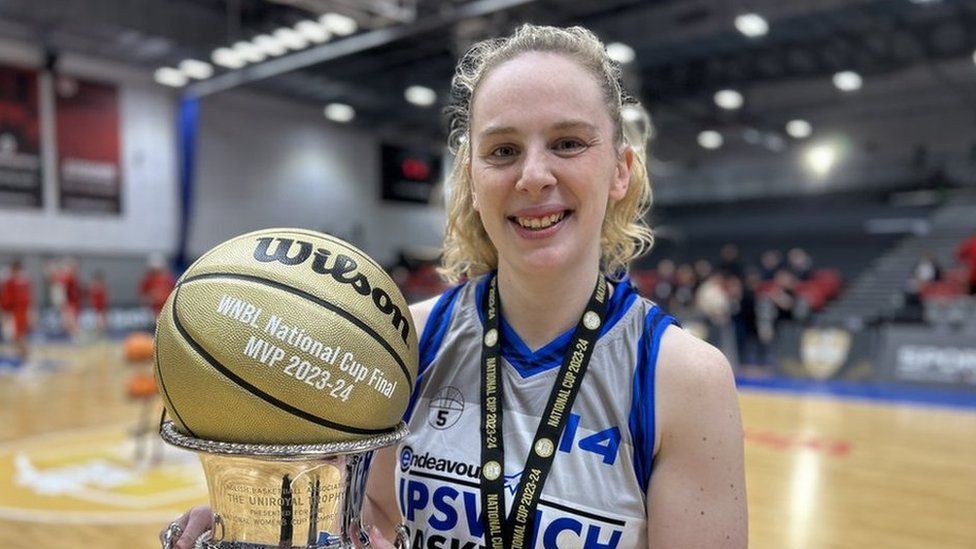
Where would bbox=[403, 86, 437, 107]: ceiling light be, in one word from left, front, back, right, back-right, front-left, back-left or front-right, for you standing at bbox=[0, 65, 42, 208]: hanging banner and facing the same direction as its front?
front-left

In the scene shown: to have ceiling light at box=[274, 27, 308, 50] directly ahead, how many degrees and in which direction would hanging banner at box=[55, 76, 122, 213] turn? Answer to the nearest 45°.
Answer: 0° — it already faces it

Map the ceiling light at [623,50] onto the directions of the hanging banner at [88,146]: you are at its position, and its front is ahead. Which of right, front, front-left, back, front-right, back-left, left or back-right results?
front

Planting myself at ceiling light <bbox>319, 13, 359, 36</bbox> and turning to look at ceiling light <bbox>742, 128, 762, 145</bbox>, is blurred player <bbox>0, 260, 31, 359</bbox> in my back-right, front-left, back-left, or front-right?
back-left

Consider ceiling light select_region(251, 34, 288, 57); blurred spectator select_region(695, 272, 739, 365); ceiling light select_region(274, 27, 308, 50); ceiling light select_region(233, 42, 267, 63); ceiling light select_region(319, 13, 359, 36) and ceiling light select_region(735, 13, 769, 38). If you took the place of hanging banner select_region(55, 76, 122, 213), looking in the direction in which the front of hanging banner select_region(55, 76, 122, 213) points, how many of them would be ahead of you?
6

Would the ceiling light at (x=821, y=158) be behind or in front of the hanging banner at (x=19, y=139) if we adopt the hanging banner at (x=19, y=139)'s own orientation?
in front

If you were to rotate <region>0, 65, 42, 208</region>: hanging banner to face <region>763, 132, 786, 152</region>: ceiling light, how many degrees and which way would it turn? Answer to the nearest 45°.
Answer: approximately 45° to its left

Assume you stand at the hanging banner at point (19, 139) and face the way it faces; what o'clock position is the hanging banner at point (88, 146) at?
the hanging banner at point (88, 146) is roughly at 10 o'clock from the hanging banner at point (19, 139).

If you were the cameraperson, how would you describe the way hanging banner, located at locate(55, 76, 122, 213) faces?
facing the viewer and to the right of the viewer

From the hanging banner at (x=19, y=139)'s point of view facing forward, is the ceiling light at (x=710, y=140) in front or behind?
in front

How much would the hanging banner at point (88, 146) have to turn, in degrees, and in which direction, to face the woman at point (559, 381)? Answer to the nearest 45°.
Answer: approximately 45° to its right

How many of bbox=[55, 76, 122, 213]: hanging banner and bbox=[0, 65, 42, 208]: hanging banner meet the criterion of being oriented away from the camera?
0

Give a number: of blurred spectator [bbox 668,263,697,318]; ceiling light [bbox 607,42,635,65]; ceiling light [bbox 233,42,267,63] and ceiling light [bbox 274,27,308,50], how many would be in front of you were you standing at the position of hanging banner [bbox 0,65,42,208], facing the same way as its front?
4

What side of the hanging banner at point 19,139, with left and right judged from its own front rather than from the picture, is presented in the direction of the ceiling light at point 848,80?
front
